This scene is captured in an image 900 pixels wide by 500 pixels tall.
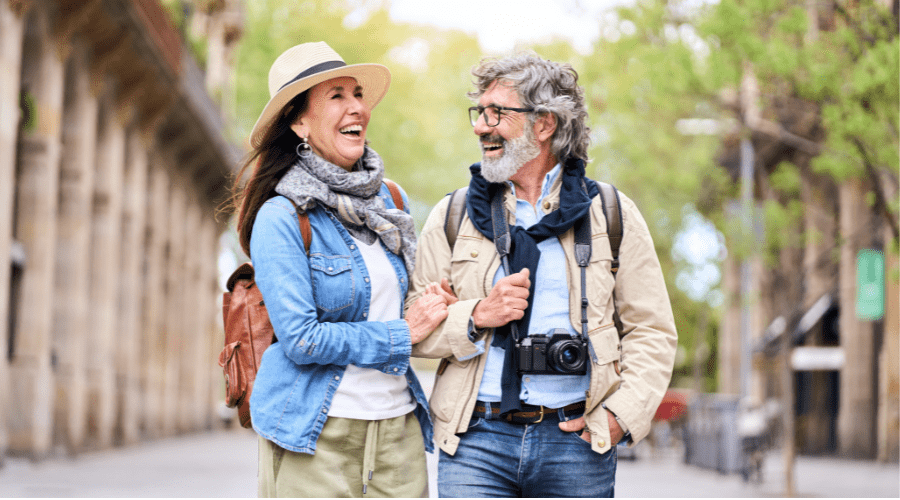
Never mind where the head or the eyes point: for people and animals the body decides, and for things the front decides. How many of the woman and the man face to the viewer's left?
0

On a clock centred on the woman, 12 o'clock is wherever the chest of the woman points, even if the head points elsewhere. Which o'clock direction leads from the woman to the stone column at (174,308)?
The stone column is roughly at 7 o'clock from the woman.

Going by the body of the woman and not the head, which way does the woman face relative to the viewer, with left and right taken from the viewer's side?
facing the viewer and to the right of the viewer

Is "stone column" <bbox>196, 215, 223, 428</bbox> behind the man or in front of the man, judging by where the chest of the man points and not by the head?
behind

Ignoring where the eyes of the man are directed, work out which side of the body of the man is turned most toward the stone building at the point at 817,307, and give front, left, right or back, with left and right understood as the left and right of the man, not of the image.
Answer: back

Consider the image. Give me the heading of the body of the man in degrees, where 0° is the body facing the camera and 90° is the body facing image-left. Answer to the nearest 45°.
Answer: approximately 0°

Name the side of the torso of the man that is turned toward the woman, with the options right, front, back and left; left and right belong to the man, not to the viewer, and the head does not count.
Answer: right

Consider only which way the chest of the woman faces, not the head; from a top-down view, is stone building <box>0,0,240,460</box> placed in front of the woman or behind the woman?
behind

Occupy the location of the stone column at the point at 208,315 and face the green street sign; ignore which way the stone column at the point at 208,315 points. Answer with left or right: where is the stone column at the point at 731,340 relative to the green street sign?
left
